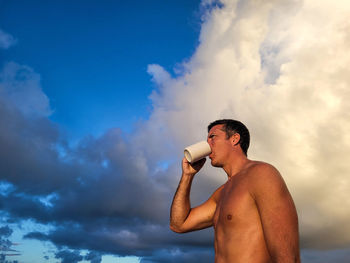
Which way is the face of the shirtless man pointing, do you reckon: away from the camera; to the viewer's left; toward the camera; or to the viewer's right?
to the viewer's left

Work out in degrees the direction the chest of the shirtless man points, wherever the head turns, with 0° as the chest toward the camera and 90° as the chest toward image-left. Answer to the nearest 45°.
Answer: approximately 45°
